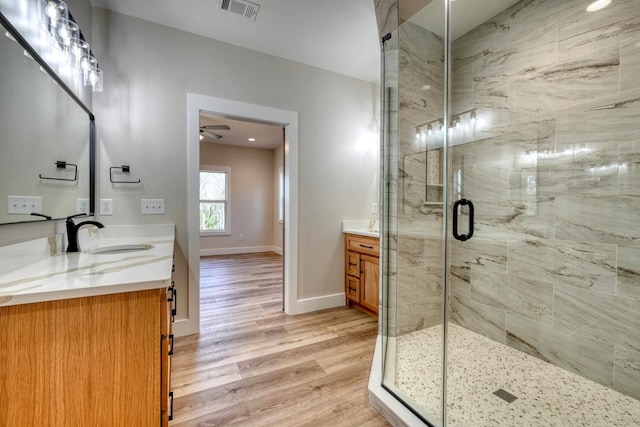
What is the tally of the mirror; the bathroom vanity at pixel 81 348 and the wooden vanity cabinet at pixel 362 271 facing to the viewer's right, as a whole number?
2

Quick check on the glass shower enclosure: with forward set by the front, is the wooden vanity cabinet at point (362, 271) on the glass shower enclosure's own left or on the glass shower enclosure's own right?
on the glass shower enclosure's own right

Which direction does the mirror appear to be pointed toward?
to the viewer's right

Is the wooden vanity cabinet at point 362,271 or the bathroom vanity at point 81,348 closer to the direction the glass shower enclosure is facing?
the bathroom vanity

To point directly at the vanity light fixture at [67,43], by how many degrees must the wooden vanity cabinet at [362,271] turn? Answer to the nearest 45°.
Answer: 0° — it already faces it

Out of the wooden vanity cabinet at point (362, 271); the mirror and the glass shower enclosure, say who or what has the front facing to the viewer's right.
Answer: the mirror

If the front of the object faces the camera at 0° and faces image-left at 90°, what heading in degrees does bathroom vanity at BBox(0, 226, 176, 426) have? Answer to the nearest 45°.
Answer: approximately 270°

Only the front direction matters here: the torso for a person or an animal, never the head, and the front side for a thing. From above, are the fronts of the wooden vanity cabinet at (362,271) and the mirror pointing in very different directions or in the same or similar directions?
very different directions

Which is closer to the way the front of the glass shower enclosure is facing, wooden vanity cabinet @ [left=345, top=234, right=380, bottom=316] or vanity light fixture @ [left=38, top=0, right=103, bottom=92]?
the vanity light fixture

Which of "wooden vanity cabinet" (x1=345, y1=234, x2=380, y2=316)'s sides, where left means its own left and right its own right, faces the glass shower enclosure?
left

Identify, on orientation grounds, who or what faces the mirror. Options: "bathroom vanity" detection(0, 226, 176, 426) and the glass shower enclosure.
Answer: the glass shower enclosure

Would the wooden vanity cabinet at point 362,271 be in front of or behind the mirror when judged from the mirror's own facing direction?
in front

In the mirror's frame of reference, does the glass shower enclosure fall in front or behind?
in front

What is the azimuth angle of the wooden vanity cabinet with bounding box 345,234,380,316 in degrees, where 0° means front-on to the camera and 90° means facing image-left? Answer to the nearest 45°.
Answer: approximately 45°
